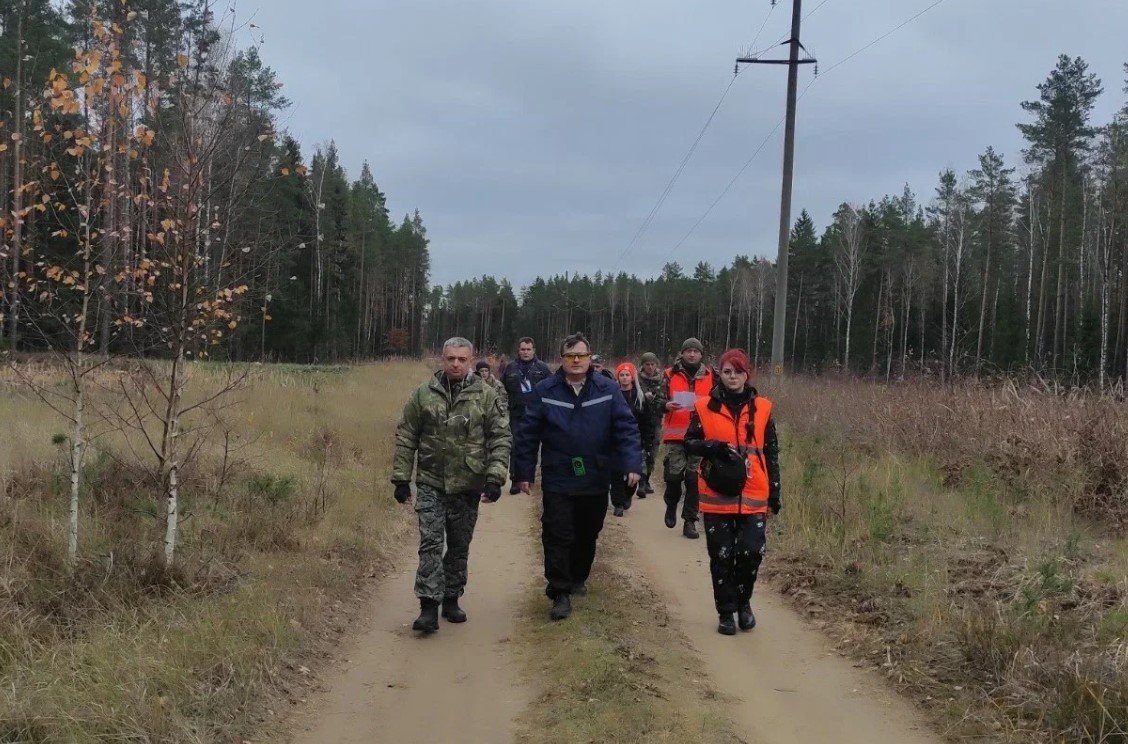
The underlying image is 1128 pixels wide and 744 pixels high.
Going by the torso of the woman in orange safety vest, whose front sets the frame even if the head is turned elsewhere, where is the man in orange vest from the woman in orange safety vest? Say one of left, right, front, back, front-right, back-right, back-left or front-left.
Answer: back

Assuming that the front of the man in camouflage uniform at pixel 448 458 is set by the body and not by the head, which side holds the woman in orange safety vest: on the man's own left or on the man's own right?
on the man's own left

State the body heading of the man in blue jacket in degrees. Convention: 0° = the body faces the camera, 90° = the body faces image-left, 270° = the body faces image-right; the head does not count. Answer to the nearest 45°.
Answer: approximately 0°

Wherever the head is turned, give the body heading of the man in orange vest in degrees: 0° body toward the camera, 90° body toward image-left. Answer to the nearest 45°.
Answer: approximately 0°

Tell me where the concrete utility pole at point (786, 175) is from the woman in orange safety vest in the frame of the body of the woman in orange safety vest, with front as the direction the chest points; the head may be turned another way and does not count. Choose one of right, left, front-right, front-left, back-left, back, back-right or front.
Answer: back

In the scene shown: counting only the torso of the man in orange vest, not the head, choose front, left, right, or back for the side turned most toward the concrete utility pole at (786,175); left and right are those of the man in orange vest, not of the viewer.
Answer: back
